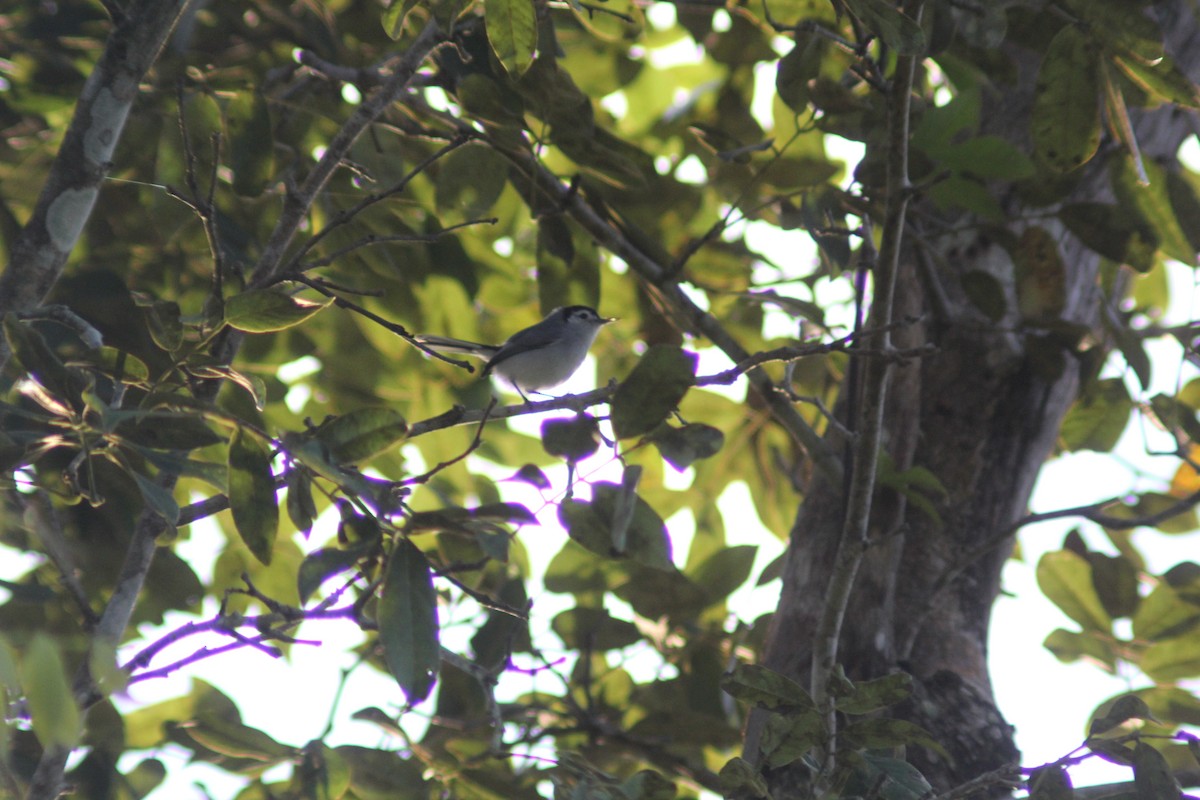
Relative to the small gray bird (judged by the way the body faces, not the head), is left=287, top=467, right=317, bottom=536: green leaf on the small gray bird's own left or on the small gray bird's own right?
on the small gray bird's own right

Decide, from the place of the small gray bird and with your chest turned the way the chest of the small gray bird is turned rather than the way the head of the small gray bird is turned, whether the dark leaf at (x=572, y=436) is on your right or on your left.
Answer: on your right

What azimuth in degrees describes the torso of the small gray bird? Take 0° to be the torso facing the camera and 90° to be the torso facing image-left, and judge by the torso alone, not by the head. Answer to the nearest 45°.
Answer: approximately 270°
